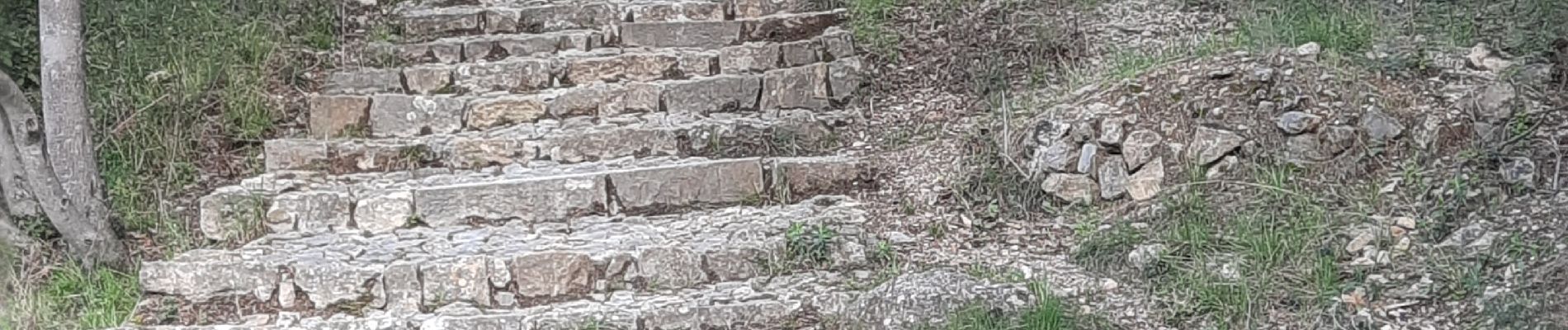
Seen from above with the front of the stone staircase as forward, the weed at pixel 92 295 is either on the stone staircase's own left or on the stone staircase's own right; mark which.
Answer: on the stone staircase's own right

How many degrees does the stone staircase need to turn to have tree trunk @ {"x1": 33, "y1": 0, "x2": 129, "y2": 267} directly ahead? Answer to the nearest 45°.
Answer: approximately 90° to its right

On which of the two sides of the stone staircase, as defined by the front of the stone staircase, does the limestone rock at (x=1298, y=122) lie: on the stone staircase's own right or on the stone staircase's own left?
on the stone staircase's own left

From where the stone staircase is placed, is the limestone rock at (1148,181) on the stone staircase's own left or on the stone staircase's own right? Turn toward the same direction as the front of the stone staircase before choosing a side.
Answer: on the stone staircase's own left

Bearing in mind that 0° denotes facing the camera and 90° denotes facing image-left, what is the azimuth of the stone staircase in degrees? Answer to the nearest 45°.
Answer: approximately 0°

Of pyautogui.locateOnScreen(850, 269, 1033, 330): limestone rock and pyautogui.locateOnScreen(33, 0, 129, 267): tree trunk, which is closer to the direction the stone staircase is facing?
the limestone rock

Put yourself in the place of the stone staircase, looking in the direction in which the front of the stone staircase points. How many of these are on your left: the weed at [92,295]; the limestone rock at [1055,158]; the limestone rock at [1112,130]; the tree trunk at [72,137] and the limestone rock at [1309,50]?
3

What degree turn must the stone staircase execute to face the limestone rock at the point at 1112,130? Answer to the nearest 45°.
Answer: approximately 90° to its left

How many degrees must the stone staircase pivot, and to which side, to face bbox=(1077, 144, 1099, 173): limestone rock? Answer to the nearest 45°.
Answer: approximately 90° to its left

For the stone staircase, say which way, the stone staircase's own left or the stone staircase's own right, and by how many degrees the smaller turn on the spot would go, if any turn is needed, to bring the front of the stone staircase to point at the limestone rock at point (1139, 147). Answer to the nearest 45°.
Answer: approximately 90° to the stone staircase's own left

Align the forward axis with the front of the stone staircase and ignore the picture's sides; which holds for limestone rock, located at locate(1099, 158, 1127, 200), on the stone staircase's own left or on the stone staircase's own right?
on the stone staircase's own left
